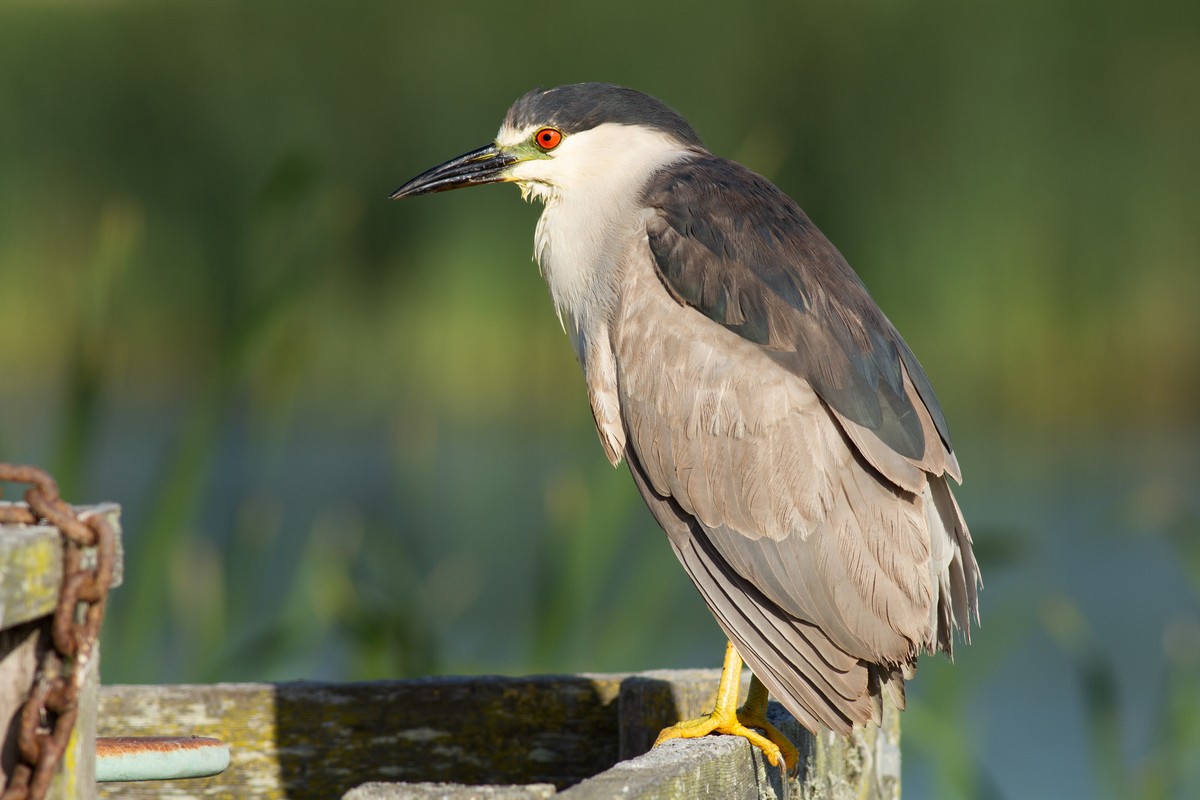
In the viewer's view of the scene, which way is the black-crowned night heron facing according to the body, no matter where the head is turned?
to the viewer's left

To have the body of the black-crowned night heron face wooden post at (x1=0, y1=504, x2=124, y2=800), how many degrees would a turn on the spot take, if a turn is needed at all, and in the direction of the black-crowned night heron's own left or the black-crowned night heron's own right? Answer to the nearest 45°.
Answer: approximately 45° to the black-crowned night heron's own left
